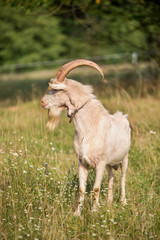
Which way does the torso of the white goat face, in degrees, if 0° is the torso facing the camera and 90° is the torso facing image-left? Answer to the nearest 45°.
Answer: approximately 45°
